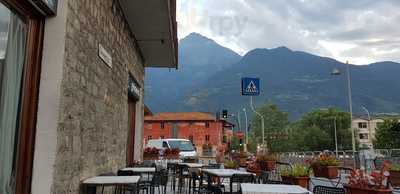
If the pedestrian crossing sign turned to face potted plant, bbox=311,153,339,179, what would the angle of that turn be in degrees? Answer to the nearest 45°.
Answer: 0° — it already faces it

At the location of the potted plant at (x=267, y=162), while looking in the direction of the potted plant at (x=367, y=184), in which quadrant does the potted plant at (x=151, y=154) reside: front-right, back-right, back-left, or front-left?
back-right

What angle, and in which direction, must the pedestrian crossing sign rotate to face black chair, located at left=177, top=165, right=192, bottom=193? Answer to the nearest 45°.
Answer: approximately 45° to its right

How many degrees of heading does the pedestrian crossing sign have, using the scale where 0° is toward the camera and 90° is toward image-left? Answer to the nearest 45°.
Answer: approximately 0°

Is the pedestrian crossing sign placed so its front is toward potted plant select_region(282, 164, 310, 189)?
yes

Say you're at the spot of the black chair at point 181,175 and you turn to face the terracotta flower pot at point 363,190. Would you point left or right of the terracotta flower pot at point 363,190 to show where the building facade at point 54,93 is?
right

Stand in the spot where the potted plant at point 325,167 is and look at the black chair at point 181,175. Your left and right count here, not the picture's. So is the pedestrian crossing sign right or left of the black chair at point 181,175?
right

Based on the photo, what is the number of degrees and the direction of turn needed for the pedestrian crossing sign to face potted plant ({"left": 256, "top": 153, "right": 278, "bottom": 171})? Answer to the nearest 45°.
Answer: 0° — it already faces it

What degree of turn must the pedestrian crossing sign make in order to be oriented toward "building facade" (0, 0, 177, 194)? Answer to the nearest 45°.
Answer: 0° — it already faces it

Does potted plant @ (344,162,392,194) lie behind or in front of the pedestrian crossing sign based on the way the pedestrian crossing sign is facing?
in front
